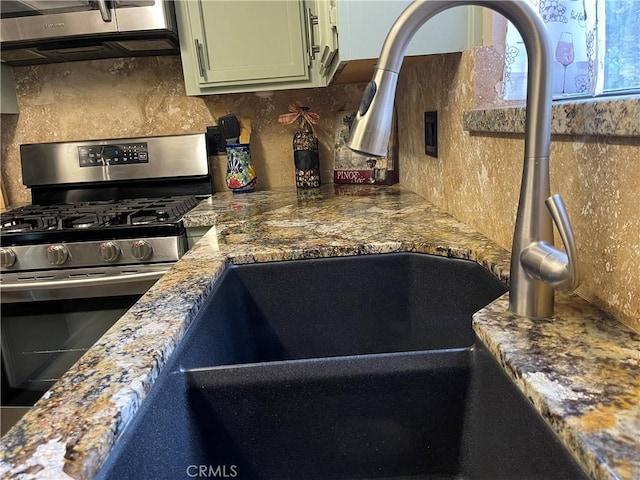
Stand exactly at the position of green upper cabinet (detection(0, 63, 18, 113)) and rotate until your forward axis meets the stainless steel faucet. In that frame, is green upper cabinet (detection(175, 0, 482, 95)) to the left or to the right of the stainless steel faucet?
left

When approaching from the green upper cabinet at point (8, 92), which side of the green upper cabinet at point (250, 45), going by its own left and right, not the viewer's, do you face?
right

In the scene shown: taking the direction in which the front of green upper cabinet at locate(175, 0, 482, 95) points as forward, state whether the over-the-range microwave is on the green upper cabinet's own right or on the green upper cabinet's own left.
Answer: on the green upper cabinet's own right

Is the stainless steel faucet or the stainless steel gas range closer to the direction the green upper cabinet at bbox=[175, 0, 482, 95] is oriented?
the stainless steel faucet

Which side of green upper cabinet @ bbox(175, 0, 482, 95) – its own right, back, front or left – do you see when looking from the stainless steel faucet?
front

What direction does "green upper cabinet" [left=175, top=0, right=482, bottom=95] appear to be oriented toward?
toward the camera

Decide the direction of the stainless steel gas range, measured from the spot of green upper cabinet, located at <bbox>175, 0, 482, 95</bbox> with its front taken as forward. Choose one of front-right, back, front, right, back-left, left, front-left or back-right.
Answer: front-right

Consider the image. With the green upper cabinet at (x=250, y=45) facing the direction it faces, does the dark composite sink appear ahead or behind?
ahead

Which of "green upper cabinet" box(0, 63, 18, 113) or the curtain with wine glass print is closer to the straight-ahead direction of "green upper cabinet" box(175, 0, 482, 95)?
the curtain with wine glass print

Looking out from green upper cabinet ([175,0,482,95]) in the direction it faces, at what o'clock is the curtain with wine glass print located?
The curtain with wine glass print is roughly at 11 o'clock from the green upper cabinet.
